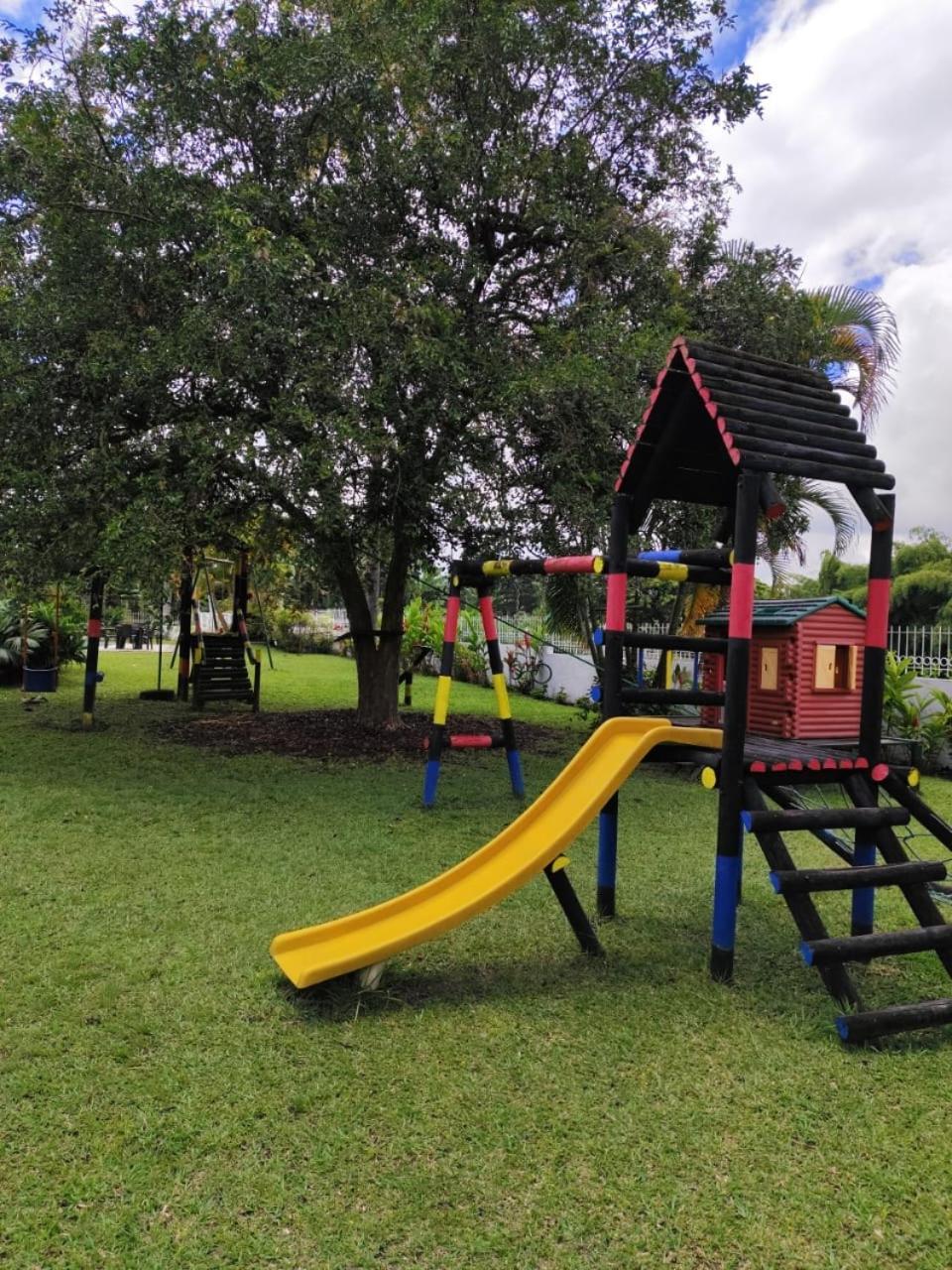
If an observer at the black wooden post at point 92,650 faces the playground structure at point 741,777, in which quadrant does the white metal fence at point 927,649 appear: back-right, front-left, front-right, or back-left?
front-left

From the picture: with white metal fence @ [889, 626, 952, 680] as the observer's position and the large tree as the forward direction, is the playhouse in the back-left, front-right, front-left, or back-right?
front-left

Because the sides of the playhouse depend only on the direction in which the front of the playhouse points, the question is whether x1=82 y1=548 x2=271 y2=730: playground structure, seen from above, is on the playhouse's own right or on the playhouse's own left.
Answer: on the playhouse's own right

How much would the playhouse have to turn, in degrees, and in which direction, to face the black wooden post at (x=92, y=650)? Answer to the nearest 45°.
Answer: approximately 45° to its right

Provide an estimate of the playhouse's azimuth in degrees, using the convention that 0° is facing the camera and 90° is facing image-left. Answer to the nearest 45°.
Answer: approximately 45°
